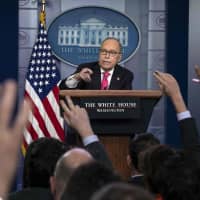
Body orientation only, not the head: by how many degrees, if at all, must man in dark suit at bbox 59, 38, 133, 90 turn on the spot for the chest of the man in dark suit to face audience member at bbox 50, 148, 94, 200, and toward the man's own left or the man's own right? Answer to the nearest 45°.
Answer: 0° — they already face them

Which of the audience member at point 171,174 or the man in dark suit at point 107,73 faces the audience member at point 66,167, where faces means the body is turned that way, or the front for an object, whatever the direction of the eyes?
the man in dark suit

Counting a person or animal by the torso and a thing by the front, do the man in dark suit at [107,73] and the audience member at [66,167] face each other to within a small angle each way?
yes

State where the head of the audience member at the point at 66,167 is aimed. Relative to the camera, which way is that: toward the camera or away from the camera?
away from the camera

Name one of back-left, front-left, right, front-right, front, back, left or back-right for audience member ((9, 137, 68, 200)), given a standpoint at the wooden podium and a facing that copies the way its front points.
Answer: front

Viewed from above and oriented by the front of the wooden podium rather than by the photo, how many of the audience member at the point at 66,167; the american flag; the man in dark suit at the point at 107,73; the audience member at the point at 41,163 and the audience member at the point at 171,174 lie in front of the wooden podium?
3

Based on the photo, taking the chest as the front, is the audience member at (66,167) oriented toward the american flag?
yes

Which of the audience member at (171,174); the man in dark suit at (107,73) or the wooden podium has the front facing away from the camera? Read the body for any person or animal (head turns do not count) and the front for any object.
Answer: the audience member

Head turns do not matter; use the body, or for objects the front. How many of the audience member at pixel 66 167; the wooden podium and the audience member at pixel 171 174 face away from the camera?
2

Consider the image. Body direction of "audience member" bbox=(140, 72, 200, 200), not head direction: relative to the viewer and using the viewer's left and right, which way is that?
facing away from the viewer

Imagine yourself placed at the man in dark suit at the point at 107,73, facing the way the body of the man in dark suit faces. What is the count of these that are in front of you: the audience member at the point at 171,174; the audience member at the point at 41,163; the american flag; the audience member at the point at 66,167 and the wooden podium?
4

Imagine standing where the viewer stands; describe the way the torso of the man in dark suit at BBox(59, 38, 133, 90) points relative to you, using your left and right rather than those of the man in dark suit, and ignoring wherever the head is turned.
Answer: facing the viewer

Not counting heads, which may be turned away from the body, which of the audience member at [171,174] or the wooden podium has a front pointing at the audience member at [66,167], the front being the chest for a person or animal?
the wooden podium

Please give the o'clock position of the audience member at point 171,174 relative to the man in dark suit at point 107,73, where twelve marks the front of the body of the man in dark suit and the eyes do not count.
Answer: The audience member is roughly at 12 o'clock from the man in dark suit.

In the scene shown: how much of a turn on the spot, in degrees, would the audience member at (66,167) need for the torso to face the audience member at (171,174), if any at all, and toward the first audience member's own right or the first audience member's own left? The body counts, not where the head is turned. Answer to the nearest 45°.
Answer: approximately 90° to the first audience member's own right

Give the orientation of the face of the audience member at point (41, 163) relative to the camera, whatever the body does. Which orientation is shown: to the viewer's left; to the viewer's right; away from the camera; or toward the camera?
away from the camera

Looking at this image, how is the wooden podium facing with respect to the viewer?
toward the camera

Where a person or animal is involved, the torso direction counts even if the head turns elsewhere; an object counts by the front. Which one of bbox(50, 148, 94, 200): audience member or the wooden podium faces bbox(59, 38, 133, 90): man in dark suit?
the audience member

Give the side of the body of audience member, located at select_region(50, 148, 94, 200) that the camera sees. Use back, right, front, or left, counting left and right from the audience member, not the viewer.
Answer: back

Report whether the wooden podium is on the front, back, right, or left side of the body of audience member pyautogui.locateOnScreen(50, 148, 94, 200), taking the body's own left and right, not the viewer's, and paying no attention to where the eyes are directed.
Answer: front

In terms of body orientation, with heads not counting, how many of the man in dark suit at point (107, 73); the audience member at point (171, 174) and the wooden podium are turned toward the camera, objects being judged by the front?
2
